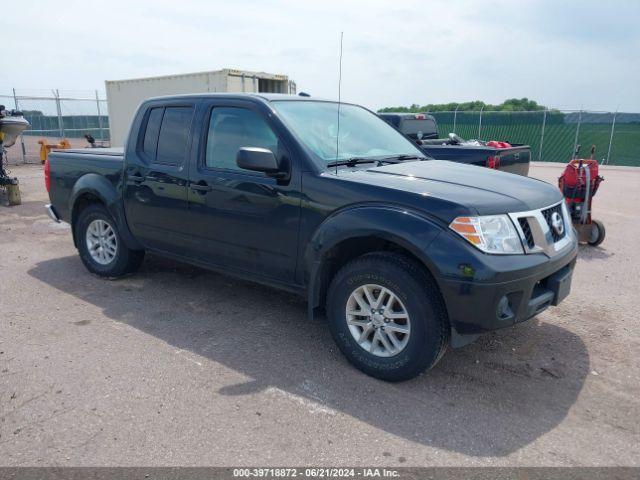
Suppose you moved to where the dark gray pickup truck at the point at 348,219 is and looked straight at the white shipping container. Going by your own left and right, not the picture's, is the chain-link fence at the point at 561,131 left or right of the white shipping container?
right

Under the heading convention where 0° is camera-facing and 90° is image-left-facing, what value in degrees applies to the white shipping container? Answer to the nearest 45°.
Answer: approximately 315°

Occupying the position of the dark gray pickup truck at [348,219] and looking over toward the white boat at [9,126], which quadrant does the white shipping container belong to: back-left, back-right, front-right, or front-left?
front-right

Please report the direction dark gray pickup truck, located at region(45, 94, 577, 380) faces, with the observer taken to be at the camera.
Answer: facing the viewer and to the right of the viewer

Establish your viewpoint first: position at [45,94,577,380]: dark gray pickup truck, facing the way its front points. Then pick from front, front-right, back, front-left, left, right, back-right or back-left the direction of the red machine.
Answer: left

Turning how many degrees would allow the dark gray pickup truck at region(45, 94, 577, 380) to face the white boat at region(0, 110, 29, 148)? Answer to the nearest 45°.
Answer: approximately 180°

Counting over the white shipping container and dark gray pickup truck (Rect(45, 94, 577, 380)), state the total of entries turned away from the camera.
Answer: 0

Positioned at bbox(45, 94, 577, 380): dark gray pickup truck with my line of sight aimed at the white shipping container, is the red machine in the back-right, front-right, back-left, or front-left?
front-right

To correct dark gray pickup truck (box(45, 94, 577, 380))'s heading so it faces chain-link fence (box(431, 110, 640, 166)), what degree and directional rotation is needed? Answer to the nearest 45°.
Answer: approximately 90° to its left

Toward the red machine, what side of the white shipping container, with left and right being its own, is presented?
front

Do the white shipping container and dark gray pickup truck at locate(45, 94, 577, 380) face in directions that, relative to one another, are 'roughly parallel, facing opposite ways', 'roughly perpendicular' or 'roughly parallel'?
roughly parallel

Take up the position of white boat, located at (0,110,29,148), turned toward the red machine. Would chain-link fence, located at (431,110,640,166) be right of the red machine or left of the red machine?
left
